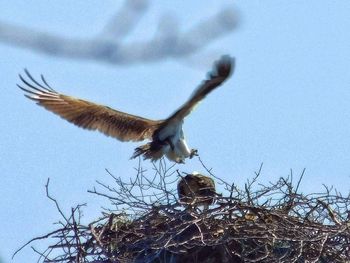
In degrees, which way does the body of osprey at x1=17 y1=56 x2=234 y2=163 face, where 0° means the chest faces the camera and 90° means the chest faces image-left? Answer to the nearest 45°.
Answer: approximately 225°
